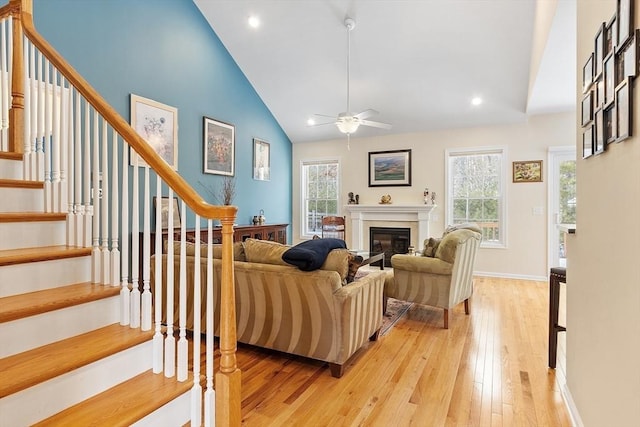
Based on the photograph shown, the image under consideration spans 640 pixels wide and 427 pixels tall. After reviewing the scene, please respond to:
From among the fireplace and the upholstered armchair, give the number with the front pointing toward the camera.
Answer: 1

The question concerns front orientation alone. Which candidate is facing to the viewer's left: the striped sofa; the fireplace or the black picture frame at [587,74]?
the black picture frame

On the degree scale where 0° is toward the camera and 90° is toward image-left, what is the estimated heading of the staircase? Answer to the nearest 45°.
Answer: approximately 315°

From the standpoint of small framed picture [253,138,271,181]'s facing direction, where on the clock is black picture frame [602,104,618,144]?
The black picture frame is roughly at 1 o'clock from the small framed picture.

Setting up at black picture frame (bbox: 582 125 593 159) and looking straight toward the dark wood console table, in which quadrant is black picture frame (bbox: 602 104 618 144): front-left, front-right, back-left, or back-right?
back-left

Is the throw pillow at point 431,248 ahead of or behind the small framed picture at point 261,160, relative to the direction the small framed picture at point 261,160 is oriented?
ahead

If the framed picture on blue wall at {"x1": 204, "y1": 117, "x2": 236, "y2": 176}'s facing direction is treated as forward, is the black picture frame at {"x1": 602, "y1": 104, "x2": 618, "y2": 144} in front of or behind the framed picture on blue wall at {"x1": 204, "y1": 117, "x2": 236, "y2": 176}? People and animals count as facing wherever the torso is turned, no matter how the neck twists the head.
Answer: in front

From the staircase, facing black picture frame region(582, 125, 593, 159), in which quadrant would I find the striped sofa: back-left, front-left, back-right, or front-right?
front-left

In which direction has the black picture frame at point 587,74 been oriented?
to the viewer's left

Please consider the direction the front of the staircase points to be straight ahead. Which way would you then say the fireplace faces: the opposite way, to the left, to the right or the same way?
to the right

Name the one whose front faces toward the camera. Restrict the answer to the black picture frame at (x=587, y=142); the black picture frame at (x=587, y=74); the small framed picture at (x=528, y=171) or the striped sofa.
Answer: the small framed picture

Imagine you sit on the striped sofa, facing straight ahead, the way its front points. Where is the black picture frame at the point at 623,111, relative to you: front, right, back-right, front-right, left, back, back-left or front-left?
right

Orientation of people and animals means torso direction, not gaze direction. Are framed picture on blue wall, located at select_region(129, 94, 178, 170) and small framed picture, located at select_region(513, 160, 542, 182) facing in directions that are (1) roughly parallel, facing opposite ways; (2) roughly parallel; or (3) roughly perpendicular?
roughly perpendicular

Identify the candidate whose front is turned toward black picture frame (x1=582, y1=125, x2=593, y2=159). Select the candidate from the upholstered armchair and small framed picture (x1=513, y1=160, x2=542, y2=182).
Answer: the small framed picture

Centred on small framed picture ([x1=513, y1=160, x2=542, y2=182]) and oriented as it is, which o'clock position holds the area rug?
The area rug is roughly at 1 o'clock from the small framed picture.
